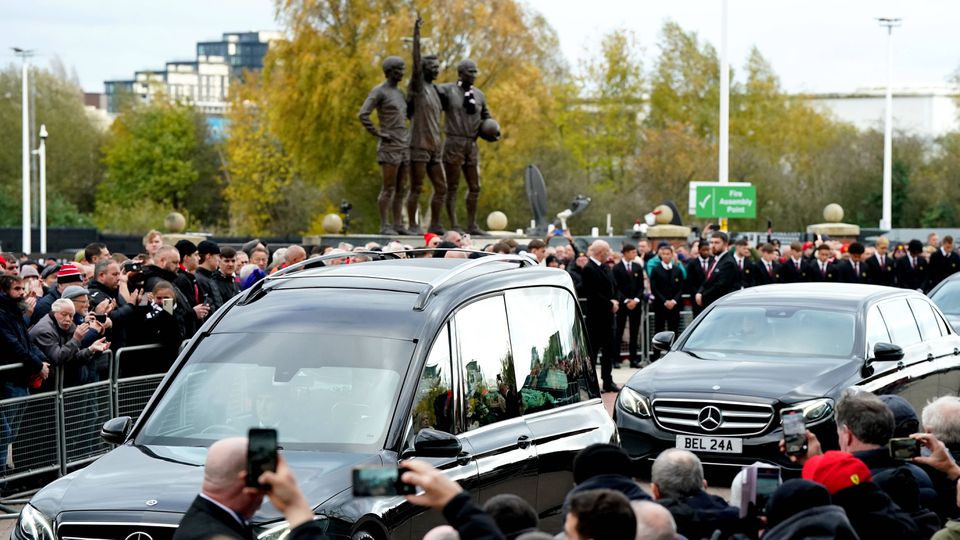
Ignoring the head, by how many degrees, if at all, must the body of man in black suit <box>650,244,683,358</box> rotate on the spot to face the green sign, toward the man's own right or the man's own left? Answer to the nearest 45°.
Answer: approximately 180°

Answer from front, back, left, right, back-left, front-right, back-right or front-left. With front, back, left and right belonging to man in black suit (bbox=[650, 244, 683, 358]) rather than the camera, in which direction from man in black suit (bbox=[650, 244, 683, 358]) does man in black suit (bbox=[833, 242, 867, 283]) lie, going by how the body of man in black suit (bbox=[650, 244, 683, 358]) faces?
back-left

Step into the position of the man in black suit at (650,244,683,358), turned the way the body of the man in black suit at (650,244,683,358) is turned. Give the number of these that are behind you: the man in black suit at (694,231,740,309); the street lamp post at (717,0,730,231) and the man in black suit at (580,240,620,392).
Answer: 1

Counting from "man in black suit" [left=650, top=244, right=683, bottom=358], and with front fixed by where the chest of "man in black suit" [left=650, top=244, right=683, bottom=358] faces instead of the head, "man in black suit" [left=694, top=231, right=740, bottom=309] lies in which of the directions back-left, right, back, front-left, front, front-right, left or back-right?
front-left

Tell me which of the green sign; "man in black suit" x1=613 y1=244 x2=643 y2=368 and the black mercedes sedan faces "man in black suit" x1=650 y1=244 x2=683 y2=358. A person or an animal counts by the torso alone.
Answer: the green sign

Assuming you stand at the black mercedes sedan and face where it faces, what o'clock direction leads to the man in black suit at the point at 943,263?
The man in black suit is roughly at 5 o'clock from the black mercedes sedan.

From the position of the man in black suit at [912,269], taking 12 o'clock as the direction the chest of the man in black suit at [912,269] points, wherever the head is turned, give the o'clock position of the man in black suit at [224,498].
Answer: the man in black suit at [224,498] is roughly at 12 o'clock from the man in black suit at [912,269].
